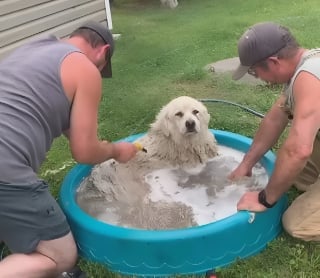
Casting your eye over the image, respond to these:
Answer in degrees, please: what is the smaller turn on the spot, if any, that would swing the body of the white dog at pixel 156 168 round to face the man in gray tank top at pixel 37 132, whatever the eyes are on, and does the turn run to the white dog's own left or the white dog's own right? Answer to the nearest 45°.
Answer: approximately 90° to the white dog's own right

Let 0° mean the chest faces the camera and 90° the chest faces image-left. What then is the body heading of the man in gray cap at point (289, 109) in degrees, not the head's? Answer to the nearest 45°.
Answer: approximately 90°

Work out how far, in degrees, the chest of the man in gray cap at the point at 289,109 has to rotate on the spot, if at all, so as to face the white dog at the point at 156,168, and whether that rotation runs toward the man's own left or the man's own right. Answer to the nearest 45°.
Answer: approximately 45° to the man's own right

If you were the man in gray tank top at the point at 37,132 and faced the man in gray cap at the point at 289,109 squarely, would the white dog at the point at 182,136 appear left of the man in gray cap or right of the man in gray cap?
left

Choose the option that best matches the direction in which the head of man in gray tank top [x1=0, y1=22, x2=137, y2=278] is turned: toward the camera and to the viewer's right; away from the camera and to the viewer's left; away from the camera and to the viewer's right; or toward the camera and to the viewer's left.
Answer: away from the camera and to the viewer's right

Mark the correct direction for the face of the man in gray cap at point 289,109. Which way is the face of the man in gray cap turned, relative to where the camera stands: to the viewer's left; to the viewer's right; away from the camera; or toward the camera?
to the viewer's left

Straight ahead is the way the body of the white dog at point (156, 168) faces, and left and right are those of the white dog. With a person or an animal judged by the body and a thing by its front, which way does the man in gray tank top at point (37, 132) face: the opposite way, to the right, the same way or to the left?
to the left

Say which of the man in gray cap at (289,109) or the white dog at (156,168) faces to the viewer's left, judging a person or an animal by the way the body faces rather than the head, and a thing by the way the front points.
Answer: the man in gray cap

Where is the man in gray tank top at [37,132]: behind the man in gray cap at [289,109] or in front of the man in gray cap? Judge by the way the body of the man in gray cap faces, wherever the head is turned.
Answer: in front

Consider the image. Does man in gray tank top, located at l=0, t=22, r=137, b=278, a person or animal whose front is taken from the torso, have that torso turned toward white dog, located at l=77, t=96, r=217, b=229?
yes

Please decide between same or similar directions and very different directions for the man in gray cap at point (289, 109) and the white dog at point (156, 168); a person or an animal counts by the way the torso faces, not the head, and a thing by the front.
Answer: very different directions

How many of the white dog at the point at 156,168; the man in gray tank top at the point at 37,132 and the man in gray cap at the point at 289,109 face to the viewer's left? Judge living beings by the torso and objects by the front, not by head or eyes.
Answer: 1

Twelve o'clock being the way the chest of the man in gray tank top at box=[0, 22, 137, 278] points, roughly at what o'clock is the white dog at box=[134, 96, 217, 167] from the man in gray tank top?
The white dog is roughly at 12 o'clock from the man in gray tank top.

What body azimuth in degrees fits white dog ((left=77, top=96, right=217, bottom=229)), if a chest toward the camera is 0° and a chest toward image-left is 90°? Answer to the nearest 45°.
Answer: approximately 315°

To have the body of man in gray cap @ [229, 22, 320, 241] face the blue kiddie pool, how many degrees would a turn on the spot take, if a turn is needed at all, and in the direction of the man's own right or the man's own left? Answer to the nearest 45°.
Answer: approximately 45° to the man's own left

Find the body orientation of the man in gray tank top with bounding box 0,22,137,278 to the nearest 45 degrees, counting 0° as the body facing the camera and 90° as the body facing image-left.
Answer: approximately 225°
